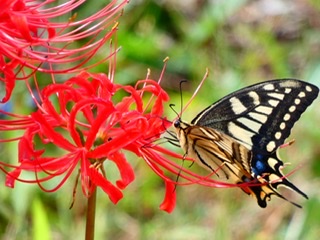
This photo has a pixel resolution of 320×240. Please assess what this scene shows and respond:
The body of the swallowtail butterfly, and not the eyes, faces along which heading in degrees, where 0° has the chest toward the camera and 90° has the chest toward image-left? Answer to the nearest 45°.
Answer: approximately 90°
